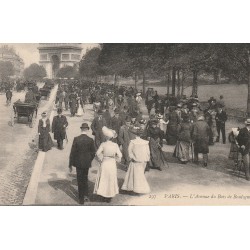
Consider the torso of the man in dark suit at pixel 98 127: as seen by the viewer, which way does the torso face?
toward the camera
